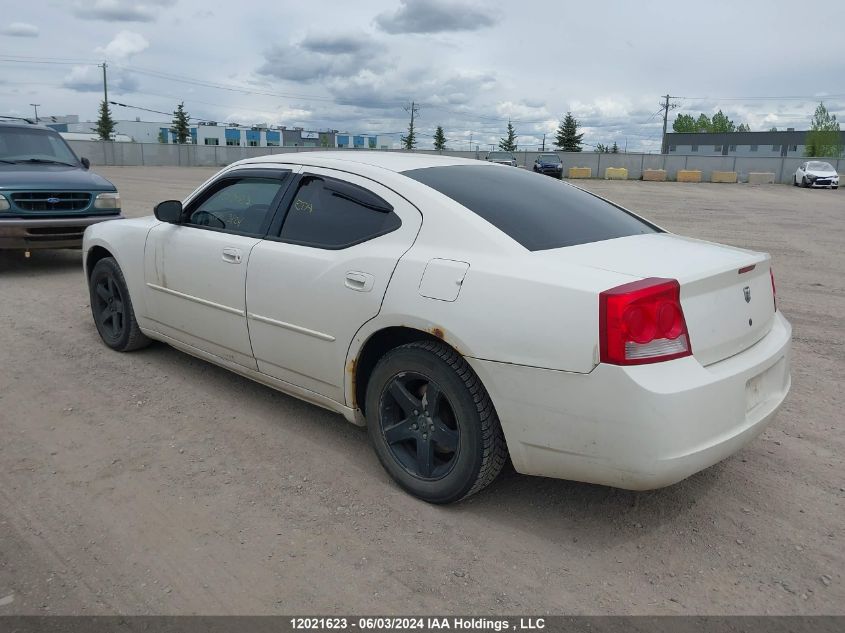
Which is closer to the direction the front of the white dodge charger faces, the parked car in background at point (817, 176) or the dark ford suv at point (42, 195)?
the dark ford suv

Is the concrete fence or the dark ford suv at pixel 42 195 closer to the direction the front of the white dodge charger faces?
the dark ford suv

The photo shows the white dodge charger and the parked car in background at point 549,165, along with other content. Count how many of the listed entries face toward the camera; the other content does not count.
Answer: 1

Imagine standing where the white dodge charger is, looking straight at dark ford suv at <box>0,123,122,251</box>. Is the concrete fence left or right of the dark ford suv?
right

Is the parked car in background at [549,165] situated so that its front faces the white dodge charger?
yes

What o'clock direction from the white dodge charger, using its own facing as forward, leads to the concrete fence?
The concrete fence is roughly at 2 o'clock from the white dodge charger.

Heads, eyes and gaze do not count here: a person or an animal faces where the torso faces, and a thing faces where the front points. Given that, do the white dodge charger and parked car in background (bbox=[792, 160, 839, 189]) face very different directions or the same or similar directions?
very different directions

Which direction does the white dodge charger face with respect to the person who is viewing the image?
facing away from the viewer and to the left of the viewer

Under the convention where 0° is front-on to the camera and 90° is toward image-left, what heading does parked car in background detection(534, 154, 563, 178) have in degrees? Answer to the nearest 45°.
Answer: approximately 0°

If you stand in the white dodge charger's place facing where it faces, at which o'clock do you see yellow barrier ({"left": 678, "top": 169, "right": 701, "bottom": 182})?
The yellow barrier is roughly at 2 o'clock from the white dodge charger.
